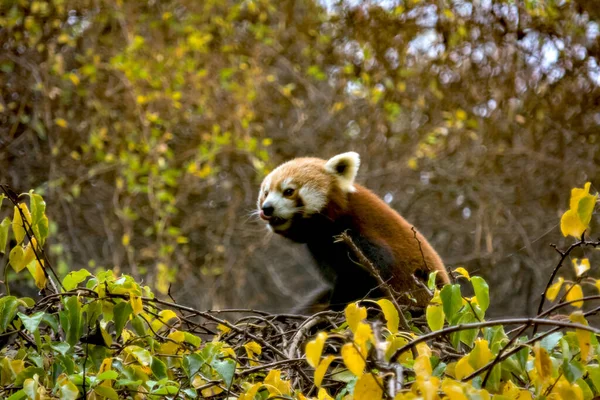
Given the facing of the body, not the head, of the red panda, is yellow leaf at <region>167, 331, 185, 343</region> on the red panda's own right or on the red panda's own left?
on the red panda's own left

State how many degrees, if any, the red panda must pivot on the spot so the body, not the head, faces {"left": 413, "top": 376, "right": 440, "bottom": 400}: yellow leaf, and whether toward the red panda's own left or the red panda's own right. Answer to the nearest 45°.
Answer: approximately 90° to the red panda's own left

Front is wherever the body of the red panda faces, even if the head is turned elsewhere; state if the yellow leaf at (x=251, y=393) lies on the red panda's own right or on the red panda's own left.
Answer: on the red panda's own left

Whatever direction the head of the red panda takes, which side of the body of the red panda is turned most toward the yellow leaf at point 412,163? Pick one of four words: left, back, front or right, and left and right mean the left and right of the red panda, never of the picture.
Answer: right

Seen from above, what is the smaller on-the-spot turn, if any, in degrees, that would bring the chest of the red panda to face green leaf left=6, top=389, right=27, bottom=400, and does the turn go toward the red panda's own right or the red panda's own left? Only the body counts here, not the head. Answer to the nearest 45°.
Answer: approximately 90° to the red panda's own left

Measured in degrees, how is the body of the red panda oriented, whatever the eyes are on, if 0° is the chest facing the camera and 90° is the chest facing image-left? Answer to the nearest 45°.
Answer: approximately 90°

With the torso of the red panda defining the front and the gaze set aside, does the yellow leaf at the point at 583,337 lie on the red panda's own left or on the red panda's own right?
on the red panda's own left

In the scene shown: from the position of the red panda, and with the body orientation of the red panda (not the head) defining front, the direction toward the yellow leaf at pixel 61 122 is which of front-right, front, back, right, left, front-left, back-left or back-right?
front-right

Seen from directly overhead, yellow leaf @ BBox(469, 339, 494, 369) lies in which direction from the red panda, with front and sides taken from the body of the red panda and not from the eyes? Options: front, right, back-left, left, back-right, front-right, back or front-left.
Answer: left
